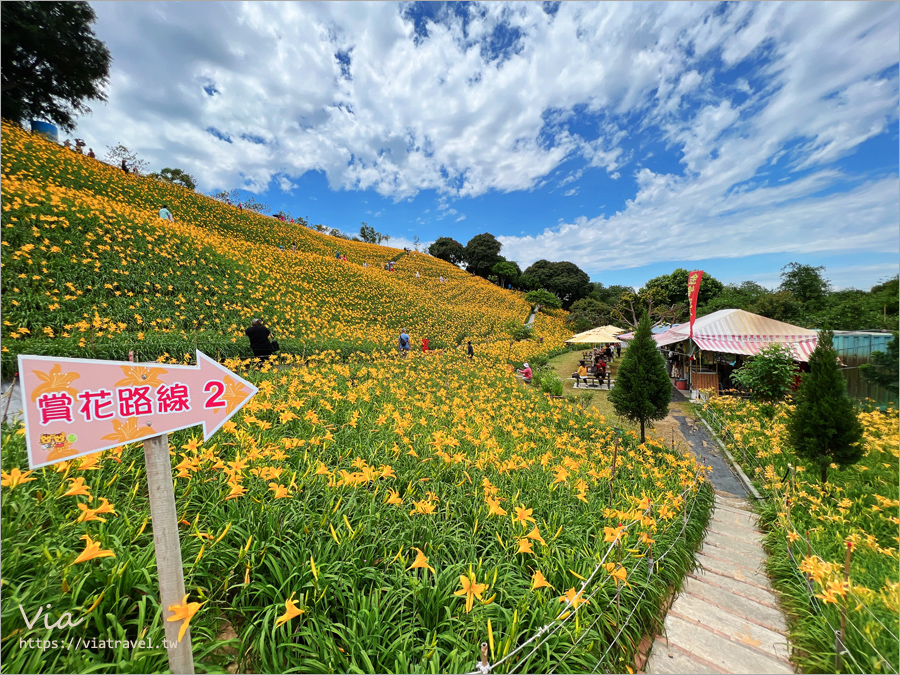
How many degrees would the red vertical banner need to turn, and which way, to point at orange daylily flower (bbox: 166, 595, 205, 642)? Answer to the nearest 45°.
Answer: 0° — it already faces it

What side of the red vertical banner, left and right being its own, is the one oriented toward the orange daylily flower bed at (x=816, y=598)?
front

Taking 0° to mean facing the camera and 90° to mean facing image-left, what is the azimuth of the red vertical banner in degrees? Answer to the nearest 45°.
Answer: approximately 0°

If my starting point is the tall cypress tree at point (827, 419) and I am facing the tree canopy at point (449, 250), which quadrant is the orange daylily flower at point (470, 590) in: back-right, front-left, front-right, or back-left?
back-left

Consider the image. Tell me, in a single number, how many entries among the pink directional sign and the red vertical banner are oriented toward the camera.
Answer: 2

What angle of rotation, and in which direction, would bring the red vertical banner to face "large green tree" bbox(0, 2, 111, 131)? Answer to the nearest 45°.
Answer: approximately 45° to its right

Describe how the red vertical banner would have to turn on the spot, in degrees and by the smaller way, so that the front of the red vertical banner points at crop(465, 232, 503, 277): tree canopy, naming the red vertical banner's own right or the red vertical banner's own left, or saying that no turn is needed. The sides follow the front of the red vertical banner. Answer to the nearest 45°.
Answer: approximately 135° to the red vertical banner's own right
